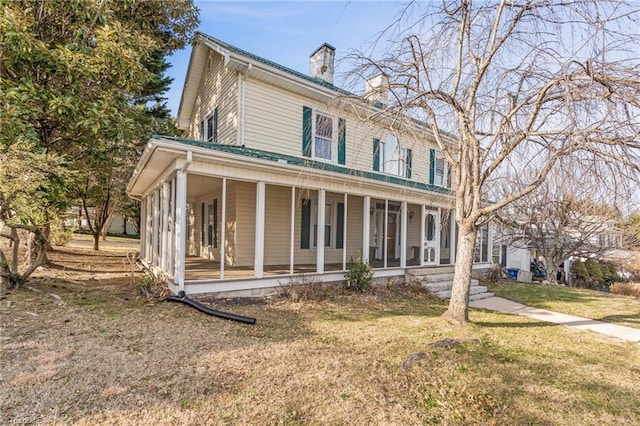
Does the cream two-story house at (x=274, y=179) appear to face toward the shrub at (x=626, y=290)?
no

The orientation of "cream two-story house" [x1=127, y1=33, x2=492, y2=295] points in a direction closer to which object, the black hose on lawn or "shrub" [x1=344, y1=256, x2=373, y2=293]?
the shrub

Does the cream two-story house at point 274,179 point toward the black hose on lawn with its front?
no

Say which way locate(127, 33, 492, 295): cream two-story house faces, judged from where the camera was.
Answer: facing the viewer and to the right of the viewer

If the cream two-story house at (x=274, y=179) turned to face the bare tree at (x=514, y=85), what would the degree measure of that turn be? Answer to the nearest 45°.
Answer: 0° — it already faces it

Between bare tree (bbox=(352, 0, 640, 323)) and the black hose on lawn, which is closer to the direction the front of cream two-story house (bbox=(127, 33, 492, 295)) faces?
the bare tree

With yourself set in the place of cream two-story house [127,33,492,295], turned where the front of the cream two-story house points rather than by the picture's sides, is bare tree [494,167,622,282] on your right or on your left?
on your left
